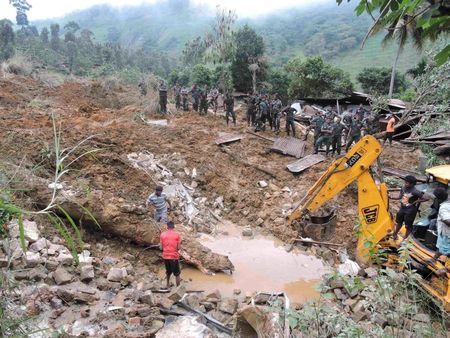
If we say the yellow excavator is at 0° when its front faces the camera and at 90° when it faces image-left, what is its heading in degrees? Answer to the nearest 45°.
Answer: approximately 270°

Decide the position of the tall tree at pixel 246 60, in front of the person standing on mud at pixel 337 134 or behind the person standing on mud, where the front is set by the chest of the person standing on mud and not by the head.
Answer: behind

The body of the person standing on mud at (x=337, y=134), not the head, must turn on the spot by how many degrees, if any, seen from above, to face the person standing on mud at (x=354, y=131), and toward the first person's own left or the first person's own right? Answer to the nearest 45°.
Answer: approximately 135° to the first person's own left

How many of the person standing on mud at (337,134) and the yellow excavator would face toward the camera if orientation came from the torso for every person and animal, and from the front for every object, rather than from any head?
1

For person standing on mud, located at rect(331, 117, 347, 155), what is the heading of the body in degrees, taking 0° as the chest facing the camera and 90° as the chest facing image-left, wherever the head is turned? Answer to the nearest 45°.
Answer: approximately 0°

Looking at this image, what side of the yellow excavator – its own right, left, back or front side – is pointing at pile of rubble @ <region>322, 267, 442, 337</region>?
right

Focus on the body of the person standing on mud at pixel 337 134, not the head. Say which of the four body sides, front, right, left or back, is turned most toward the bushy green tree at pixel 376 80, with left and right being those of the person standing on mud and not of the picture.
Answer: back

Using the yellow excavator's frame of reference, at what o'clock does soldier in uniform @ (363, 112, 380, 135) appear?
The soldier in uniform is roughly at 9 o'clock from the yellow excavator.

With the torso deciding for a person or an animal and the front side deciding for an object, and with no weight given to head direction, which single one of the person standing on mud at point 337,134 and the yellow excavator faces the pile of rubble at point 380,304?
the person standing on mud

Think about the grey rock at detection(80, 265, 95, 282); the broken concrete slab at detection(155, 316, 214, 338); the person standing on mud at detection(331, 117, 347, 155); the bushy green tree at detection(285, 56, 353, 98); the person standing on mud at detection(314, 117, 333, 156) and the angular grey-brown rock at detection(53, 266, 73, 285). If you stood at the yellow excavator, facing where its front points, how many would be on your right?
3
